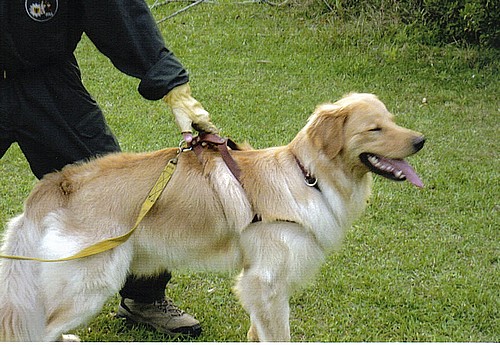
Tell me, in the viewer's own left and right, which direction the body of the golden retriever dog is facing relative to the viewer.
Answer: facing to the right of the viewer
